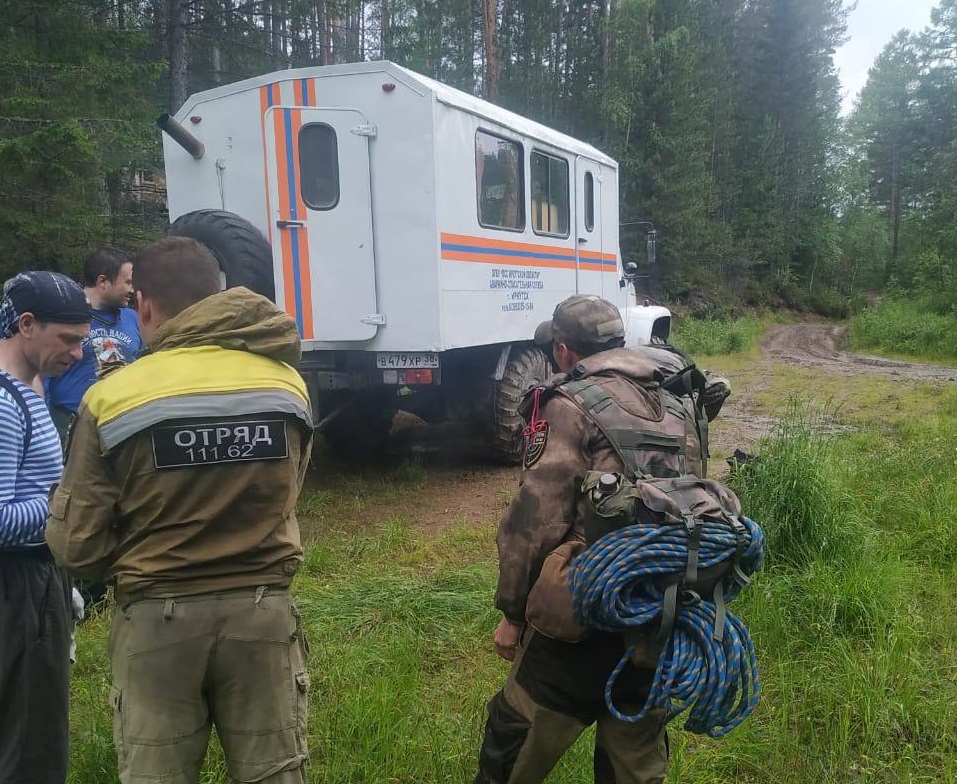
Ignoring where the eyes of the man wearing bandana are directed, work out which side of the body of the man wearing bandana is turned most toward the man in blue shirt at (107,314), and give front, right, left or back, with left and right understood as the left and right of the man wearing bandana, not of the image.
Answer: left

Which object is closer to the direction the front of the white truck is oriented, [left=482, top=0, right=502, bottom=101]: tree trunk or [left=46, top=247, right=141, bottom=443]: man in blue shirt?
the tree trunk

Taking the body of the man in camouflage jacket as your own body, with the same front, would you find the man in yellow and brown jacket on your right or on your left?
on your left

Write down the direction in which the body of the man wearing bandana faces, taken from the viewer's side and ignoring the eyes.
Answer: to the viewer's right

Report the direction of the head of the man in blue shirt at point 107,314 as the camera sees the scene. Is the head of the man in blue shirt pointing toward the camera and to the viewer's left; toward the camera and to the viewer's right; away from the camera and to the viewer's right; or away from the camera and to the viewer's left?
toward the camera and to the viewer's right

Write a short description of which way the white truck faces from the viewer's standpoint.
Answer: facing away from the viewer and to the right of the viewer

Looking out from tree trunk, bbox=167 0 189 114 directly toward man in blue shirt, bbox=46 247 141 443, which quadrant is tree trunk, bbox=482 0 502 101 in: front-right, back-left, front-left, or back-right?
back-left

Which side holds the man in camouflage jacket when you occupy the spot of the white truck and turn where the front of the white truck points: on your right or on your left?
on your right
